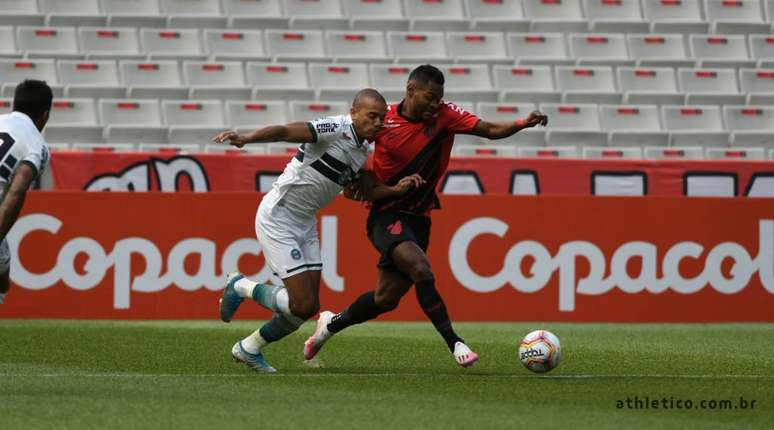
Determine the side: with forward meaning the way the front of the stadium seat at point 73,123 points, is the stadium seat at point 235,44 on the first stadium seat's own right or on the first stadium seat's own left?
on the first stadium seat's own left

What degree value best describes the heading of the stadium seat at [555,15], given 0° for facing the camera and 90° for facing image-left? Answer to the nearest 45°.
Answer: approximately 0°

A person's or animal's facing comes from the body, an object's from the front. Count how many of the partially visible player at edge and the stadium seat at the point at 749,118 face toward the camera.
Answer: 1

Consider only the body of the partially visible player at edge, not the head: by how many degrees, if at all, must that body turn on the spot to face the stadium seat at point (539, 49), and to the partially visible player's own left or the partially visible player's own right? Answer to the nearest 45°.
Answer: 0° — they already face it

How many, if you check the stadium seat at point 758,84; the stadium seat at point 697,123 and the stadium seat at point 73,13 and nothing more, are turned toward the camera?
3

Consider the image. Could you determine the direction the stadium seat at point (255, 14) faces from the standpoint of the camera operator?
facing the viewer

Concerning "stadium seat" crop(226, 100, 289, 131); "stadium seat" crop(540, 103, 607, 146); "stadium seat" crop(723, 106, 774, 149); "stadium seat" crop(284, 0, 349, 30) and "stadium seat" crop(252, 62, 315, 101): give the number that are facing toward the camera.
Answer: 5

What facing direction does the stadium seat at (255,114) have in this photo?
toward the camera

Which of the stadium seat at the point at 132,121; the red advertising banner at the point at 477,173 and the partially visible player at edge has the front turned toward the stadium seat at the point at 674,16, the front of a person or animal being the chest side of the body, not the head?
the partially visible player at edge

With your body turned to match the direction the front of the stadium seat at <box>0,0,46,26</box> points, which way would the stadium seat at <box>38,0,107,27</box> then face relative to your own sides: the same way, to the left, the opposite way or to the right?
the same way

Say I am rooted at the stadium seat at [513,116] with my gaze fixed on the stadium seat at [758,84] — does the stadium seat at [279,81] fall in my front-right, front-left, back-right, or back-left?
back-left

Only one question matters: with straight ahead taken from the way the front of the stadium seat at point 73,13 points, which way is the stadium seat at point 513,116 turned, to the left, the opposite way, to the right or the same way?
the same way

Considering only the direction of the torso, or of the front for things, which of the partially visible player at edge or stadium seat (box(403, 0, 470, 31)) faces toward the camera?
the stadium seat

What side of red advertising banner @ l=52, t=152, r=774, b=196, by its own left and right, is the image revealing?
front

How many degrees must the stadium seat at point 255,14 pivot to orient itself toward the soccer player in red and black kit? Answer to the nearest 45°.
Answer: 0° — it already faces them

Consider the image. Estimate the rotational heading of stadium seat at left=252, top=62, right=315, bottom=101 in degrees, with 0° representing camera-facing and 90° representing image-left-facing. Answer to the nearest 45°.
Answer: approximately 0°

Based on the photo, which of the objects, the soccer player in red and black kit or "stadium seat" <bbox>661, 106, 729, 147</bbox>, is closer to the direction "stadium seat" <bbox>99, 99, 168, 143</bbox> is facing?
the soccer player in red and black kit
